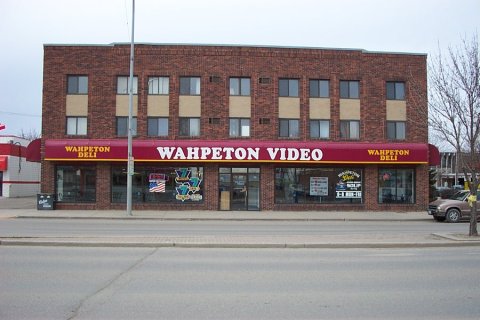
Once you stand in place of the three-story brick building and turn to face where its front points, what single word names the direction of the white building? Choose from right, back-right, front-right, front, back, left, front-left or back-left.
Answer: back-right

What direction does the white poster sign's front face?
toward the camera

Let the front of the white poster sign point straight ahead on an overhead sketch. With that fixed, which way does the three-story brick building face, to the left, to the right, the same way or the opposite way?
the same way

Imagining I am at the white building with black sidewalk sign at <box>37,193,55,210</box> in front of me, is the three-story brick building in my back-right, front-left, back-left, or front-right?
front-left

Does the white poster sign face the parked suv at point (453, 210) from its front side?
no

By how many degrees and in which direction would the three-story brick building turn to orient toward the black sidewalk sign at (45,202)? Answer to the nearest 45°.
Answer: approximately 90° to its right

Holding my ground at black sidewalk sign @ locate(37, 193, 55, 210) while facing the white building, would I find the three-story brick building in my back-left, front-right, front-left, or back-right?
back-right

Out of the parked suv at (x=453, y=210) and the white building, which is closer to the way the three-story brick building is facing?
the parked suv

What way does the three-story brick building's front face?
toward the camera

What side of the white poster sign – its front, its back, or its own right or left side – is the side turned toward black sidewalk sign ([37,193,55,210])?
right

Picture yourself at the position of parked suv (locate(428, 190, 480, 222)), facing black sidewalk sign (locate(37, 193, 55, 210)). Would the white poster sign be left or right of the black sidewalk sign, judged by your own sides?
right

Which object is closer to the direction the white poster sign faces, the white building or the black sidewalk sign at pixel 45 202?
the black sidewalk sign

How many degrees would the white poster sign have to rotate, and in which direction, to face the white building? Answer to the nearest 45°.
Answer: approximately 90° to its right

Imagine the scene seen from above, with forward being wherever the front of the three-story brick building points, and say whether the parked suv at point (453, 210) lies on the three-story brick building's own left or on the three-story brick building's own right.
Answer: on the three-story brick building's own left
